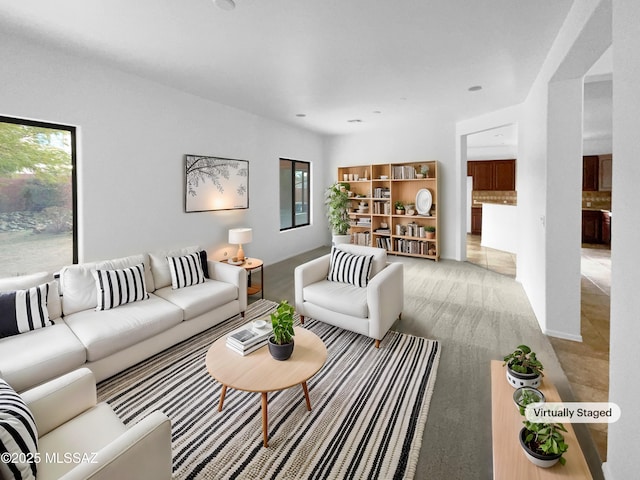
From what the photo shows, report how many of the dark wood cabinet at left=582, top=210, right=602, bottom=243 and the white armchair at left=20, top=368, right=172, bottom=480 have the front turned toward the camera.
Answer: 1

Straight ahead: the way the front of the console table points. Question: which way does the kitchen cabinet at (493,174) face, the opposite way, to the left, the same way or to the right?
to the left

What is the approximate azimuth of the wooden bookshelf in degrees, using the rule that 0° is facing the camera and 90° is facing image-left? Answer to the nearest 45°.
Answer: approximately 45°

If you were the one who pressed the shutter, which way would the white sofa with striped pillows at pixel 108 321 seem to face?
facing the viewer and to the right of the viewer

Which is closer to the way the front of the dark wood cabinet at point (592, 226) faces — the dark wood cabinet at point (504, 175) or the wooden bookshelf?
the wooden bookshelf

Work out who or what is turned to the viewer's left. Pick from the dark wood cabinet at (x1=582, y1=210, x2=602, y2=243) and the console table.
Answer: the console table

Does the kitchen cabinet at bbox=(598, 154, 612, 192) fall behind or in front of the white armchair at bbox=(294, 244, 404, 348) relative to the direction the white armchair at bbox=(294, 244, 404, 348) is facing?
behind

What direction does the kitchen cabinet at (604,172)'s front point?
toward the camera

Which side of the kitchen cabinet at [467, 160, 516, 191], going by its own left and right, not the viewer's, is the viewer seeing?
front

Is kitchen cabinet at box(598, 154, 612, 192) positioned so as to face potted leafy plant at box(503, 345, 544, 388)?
yes

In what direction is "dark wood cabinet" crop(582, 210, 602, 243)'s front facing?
toward the camera

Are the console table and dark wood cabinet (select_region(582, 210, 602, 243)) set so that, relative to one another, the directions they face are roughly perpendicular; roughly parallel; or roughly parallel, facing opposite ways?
roughly perpendicular

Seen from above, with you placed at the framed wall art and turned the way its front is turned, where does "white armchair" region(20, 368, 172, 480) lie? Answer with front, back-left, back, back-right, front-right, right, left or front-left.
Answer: front-right

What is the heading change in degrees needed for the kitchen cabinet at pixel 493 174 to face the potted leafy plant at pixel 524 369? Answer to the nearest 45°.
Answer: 0° — it already faces it

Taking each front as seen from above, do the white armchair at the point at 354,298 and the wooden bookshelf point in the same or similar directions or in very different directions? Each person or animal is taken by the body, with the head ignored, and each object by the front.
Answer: same or similar directions

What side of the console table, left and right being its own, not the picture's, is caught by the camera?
left
